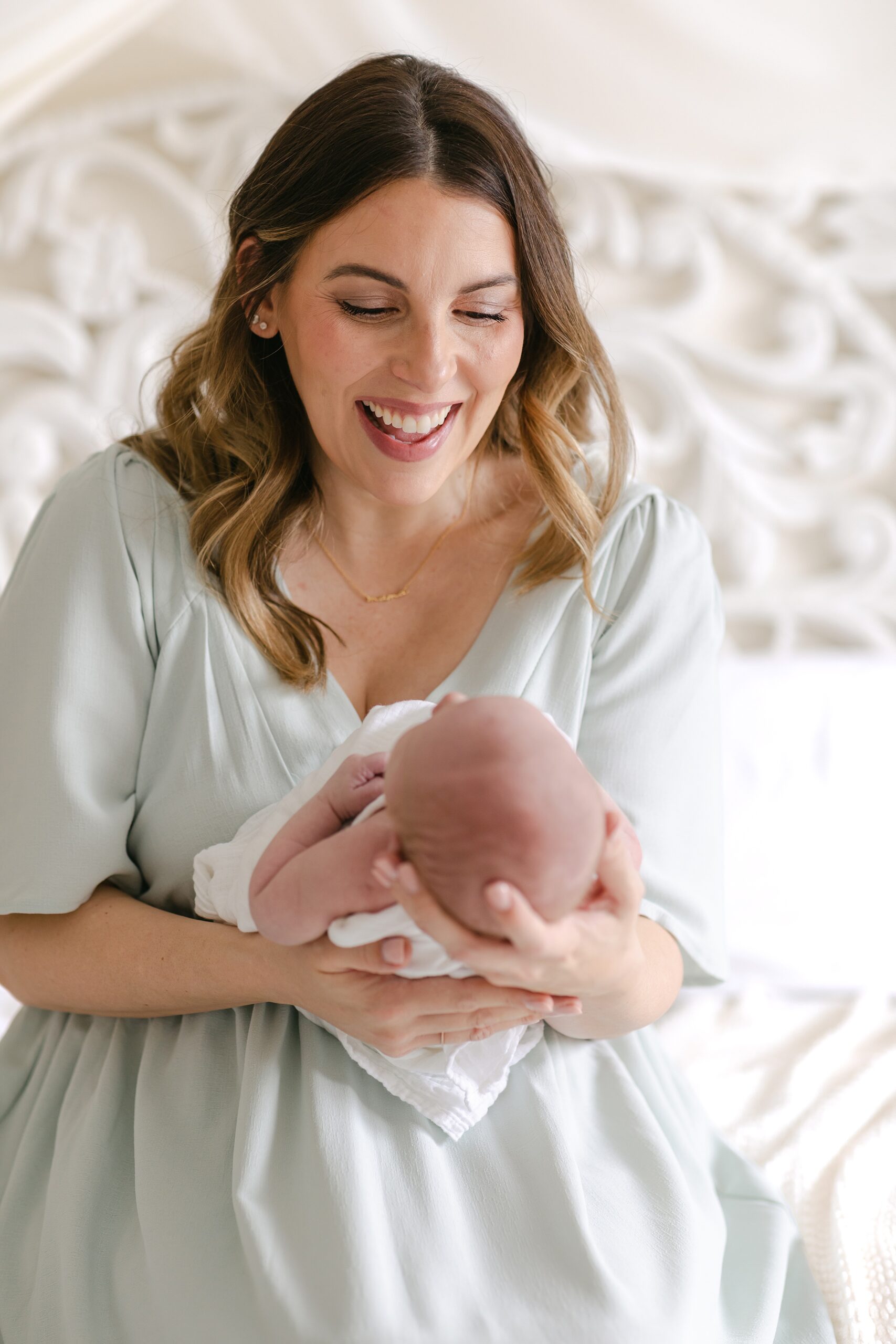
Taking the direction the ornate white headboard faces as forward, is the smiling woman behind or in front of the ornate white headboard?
in front

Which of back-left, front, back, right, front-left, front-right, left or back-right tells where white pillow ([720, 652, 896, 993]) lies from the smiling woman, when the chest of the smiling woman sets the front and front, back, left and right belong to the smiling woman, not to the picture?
back-left

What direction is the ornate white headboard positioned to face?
toward the camera

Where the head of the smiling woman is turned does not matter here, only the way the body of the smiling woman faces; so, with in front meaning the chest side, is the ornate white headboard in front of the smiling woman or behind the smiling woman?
behind

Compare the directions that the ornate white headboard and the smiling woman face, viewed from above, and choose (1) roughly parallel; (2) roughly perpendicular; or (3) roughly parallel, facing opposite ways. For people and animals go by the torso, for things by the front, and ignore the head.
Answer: roughly parallel

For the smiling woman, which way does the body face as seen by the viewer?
toward the camera

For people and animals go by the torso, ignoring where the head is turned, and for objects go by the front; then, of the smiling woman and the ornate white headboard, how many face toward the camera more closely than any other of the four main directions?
2
